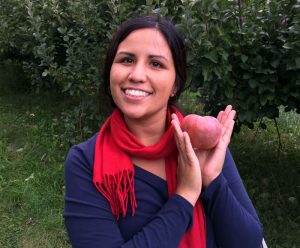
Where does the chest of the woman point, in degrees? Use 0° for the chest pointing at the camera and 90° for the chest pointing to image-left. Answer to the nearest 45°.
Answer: approximately 0°
